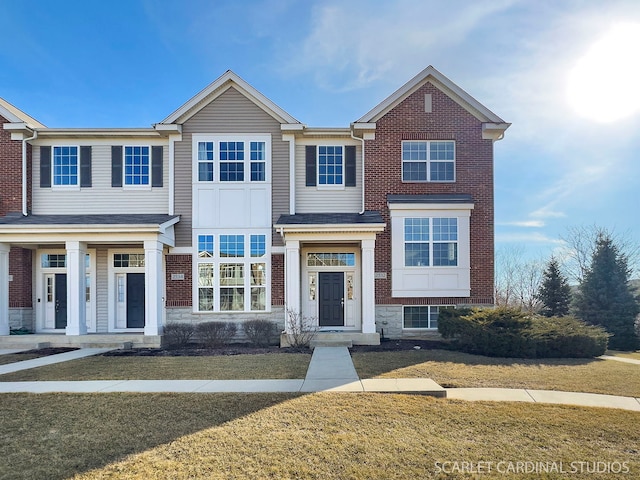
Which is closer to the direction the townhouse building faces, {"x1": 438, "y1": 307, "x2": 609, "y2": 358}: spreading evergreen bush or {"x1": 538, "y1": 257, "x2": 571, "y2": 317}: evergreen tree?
the spreading evergreen bush

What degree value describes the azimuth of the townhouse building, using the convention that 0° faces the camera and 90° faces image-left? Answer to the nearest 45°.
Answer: approximately 0°

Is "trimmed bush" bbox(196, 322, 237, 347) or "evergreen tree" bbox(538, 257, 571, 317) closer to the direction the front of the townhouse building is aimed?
the trimmed bush
